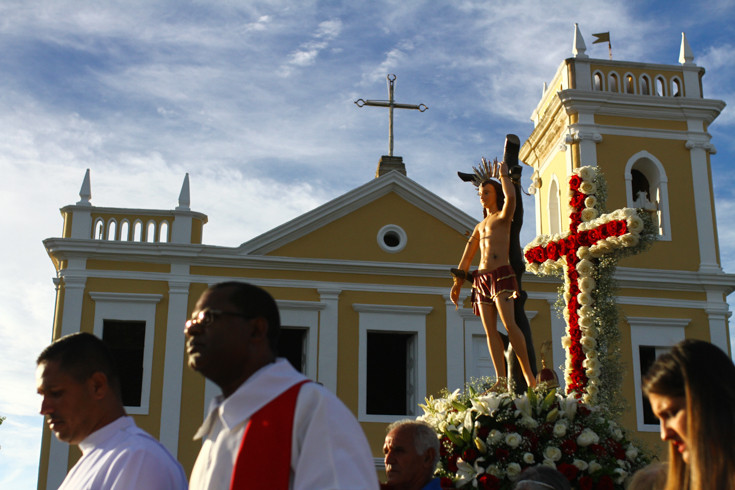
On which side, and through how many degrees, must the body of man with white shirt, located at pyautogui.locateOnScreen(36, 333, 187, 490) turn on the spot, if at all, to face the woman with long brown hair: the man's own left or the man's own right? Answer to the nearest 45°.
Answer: approximately 135° to the man's own left

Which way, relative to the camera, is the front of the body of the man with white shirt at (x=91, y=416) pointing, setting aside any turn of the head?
to the viewer's left

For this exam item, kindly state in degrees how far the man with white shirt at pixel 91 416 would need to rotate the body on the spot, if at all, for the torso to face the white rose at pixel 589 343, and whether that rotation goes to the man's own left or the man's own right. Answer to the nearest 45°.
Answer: approximately 135° to the man's own right

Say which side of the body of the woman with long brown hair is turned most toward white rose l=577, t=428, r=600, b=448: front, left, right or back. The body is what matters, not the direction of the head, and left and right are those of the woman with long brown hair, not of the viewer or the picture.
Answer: right

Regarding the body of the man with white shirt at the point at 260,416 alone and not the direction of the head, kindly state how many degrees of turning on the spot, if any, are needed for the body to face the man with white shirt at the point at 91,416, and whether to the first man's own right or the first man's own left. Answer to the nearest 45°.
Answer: approximately 90° to the first man's own right

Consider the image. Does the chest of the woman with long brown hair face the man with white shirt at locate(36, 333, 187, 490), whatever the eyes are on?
yes

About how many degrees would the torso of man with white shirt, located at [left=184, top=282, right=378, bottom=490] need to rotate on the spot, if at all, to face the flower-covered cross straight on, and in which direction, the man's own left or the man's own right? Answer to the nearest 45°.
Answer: approximately 180°

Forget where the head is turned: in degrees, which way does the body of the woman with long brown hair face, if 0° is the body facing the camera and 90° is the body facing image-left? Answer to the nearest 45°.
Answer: approximately 90°

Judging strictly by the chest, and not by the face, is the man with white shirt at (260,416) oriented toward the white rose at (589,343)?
no

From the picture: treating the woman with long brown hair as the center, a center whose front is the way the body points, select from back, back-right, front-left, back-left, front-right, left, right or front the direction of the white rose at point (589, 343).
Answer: right

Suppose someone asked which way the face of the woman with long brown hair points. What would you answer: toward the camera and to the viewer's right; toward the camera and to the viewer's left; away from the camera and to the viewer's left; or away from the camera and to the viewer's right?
toward the camera and to the viewer's left

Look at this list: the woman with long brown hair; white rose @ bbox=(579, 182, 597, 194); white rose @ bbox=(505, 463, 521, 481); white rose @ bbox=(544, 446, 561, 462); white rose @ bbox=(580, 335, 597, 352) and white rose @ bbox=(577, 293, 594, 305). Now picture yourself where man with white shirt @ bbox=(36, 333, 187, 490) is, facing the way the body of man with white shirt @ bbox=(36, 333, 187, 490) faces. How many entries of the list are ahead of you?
0

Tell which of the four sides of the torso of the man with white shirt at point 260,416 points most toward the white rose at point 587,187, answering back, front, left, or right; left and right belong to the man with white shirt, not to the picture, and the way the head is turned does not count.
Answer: back

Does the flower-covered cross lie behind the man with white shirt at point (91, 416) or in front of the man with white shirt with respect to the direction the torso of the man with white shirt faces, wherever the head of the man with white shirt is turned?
behind

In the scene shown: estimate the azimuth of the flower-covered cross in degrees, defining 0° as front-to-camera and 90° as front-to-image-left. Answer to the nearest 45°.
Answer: approximately 45°
